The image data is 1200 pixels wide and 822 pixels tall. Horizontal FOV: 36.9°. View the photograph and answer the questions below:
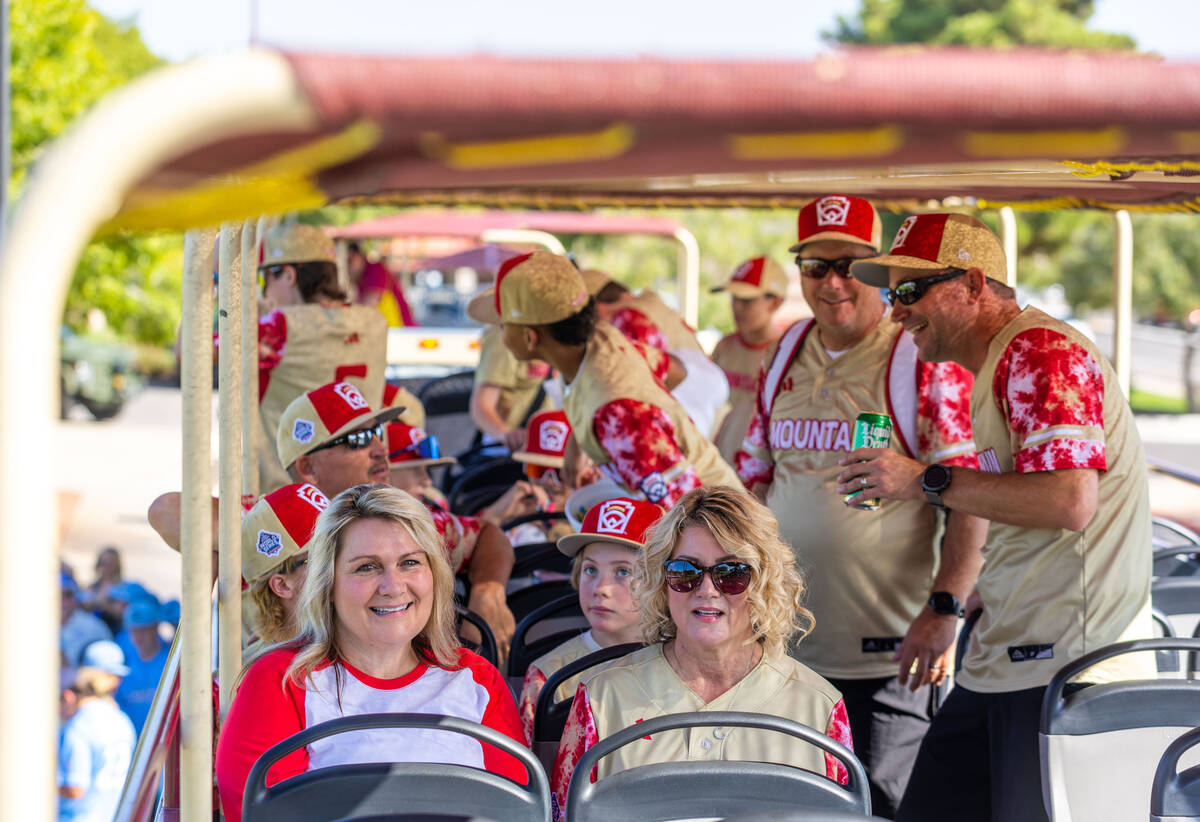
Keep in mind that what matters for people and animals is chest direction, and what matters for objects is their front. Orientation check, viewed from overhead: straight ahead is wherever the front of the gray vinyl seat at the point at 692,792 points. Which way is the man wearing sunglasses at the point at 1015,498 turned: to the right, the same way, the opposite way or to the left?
to the right

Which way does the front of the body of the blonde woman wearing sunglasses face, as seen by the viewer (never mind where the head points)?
toward the camera

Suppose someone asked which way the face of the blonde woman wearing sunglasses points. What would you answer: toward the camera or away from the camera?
toward the camera

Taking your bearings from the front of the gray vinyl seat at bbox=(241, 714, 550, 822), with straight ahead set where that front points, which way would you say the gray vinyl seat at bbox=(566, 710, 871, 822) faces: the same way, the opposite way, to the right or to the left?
the same way

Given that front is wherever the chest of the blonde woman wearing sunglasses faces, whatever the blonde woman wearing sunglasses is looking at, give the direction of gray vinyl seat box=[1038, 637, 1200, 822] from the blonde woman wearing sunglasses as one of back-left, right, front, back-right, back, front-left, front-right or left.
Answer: left

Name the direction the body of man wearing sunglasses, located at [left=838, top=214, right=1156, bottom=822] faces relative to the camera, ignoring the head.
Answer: to the viewer's left

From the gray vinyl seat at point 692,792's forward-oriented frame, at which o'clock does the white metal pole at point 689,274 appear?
The white metal pole is roughly at 6 o'clock from the gray vinyl seat.

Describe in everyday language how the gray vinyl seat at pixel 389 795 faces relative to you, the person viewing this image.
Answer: facing the viewer

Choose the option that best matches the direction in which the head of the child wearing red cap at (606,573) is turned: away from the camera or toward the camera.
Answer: toward the camera

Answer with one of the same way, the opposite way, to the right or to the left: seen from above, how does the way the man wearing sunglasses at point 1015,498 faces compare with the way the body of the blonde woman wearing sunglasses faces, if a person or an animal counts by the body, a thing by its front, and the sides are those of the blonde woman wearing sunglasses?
to the right

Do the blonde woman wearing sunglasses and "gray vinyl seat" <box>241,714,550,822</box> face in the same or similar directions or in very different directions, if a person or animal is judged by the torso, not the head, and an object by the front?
same or similar directions
